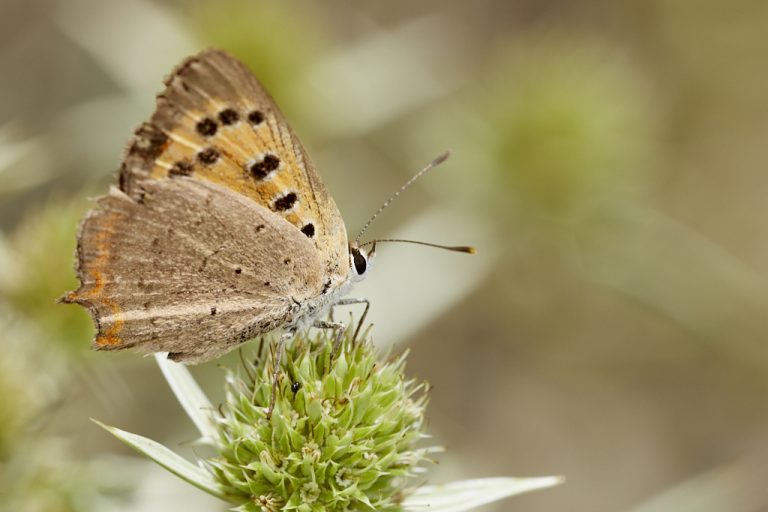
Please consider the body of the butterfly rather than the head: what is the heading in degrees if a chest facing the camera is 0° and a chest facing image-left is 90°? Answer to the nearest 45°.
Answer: approximately 270°
